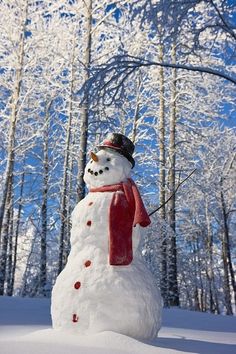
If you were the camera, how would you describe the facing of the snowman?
facing the viewer and to the left of the viewer
